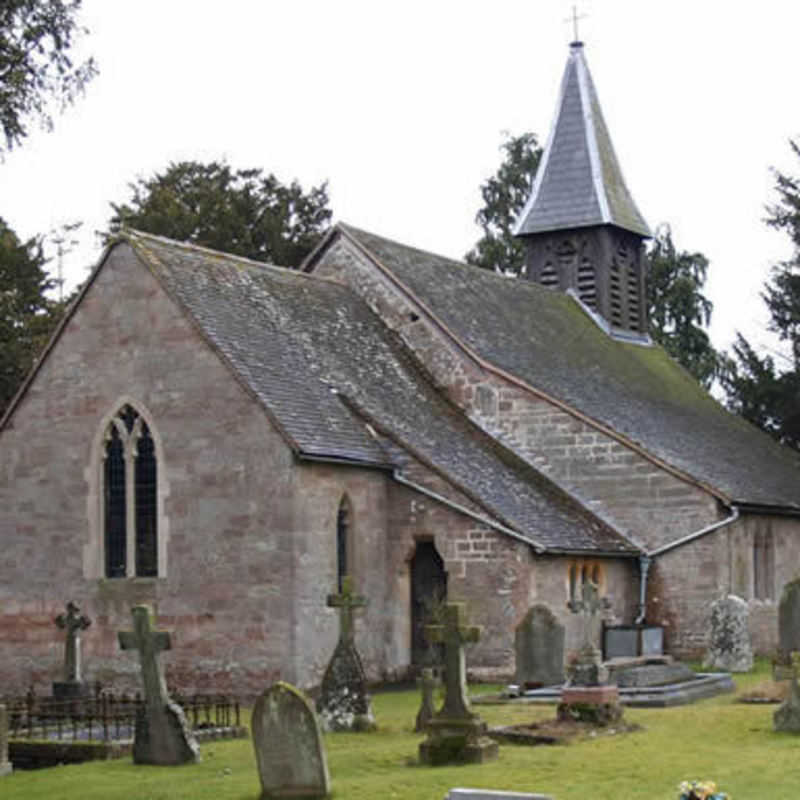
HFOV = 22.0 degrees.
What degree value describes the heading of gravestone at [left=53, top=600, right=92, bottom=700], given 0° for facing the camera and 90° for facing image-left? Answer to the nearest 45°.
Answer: approximately 0°

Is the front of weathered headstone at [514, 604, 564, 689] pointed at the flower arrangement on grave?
yes

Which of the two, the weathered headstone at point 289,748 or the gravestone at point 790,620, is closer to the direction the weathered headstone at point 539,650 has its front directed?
the weathered headstone

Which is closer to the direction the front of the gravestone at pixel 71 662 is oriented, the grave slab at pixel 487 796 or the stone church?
the grave slab

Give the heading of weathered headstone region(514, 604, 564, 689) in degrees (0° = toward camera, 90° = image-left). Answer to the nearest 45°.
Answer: approximately 0°

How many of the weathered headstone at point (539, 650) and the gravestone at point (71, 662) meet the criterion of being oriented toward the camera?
2

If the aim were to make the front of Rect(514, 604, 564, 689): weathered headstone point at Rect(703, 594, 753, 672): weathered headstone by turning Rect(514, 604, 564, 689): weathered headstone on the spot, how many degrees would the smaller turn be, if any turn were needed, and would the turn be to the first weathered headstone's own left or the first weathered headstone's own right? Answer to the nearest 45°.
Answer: approximately 135° to the first weathered headstone's own left

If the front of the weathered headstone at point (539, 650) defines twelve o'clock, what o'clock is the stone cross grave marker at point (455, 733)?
The stone cross grave marker is roughly at 12 o'clock from the weathered headstone.

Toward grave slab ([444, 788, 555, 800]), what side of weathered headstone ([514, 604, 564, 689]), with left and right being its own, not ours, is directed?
front

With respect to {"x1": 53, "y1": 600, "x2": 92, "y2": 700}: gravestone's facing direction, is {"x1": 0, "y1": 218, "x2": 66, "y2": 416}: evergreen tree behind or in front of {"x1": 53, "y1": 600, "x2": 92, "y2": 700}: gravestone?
behind

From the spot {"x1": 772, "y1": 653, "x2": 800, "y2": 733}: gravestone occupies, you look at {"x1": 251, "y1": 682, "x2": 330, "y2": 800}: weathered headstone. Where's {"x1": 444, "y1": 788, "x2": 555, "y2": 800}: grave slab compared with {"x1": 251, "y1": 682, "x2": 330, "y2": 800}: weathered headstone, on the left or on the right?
left
